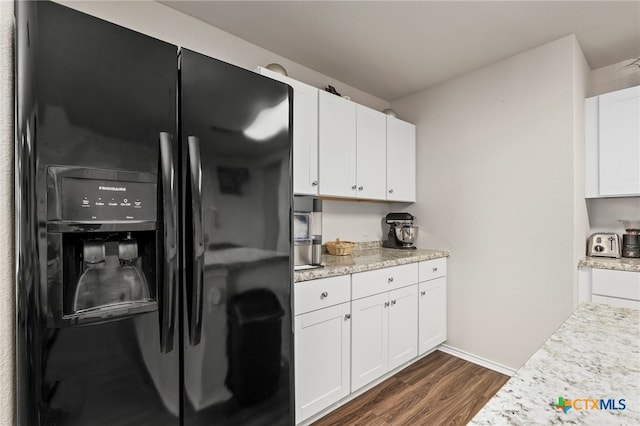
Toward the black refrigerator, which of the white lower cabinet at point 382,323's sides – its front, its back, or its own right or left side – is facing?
right

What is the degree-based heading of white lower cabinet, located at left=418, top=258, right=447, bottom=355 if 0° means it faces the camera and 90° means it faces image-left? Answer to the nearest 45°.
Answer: approximately 315°

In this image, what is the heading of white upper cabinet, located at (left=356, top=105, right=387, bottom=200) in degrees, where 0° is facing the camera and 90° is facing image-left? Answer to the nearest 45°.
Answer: approximately 315°

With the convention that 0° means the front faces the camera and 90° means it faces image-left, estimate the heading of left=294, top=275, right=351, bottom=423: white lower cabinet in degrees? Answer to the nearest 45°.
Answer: approximately 315°

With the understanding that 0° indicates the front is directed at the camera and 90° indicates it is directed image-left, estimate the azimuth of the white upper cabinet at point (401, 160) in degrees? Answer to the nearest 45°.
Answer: approximately 315°

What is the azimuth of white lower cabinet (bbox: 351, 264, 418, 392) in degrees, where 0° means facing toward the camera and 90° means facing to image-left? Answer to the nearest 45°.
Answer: approximately 315°

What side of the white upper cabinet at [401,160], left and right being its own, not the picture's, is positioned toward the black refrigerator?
right

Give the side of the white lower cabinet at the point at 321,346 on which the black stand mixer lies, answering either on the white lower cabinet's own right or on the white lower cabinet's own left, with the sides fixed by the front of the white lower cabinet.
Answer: on the white lower cabinet's own left

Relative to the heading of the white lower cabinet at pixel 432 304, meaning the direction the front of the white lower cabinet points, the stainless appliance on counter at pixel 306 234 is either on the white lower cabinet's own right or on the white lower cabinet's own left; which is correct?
on the white lower cabinet's own right
